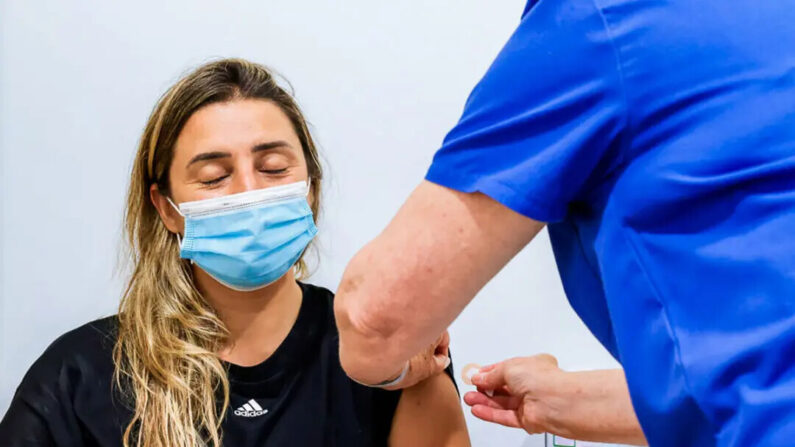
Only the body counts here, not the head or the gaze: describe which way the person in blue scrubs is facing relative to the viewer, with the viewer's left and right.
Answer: facing away from the viewer and to the left of the viewer
